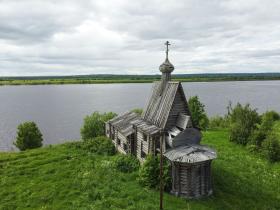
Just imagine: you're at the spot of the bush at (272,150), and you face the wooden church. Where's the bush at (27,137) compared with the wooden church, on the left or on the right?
right

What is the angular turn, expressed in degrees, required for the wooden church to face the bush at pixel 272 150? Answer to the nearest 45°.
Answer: approximately 90° to its right

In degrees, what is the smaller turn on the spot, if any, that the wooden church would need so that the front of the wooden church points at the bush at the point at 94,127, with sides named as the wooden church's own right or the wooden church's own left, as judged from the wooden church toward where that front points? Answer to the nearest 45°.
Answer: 0° — it already faces it

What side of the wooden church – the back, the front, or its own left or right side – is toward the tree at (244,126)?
right

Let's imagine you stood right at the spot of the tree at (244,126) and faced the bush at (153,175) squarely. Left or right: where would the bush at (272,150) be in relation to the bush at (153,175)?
left

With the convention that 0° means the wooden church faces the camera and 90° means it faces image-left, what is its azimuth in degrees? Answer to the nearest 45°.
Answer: approximately 135°

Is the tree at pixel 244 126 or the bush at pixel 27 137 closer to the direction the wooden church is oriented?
the bush

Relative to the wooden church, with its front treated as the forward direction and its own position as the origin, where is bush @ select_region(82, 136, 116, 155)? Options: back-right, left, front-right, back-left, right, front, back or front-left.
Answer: front

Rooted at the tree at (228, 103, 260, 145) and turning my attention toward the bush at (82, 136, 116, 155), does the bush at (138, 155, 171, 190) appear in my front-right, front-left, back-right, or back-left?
front-left

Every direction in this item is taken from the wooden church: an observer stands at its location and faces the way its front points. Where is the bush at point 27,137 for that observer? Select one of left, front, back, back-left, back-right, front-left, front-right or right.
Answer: front

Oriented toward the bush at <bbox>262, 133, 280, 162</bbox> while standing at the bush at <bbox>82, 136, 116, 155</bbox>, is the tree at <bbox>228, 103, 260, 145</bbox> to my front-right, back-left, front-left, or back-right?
front-left

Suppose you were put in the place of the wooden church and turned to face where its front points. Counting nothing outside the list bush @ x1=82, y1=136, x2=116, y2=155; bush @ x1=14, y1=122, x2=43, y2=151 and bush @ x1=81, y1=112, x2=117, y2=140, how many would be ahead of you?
3

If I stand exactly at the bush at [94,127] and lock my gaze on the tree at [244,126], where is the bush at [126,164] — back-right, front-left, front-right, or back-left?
front-right
